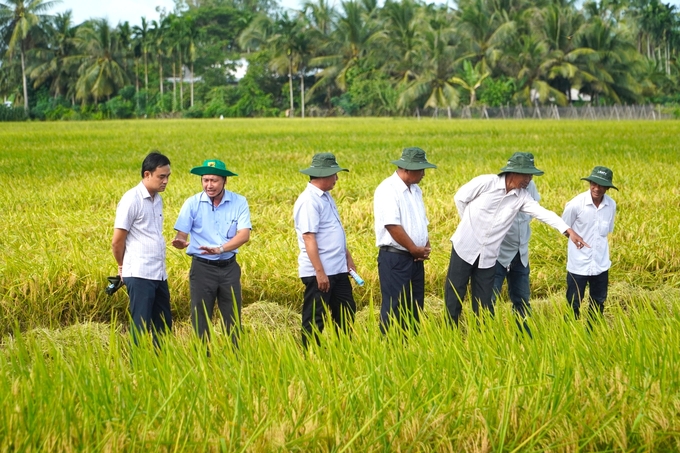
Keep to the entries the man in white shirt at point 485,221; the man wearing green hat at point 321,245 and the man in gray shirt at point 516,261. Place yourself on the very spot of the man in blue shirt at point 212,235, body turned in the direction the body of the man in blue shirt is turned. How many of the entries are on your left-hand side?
3

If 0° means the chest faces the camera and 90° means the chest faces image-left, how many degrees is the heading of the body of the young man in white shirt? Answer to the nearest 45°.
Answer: approximately 315°

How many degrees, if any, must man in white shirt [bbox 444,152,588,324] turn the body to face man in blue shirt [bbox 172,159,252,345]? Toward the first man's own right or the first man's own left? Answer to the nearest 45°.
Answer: approximately 135° to the first man's own right

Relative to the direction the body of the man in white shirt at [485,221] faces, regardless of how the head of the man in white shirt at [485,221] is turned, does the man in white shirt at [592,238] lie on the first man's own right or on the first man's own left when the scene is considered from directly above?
on the first man's own left

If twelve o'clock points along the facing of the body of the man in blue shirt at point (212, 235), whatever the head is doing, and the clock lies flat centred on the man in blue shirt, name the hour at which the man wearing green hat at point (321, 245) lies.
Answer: The man wearing green hat is roughly at 9 o'clock from the man in blue shirt.

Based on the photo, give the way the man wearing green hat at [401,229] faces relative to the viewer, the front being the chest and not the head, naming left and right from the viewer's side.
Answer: facing the viewer and to the right of the viewer

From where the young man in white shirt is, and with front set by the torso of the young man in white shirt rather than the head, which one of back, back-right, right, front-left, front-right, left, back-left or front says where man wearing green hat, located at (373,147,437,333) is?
front-left

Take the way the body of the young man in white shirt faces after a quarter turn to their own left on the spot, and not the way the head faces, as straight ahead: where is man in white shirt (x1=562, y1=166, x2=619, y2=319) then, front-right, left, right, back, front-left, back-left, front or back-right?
front-right

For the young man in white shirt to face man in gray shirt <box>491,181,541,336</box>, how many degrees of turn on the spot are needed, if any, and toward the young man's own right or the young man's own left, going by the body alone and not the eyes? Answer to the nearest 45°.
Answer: approximately 45° to the young man's own left

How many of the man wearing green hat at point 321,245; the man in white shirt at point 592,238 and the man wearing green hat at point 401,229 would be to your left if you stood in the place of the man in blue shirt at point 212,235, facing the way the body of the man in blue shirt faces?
3
